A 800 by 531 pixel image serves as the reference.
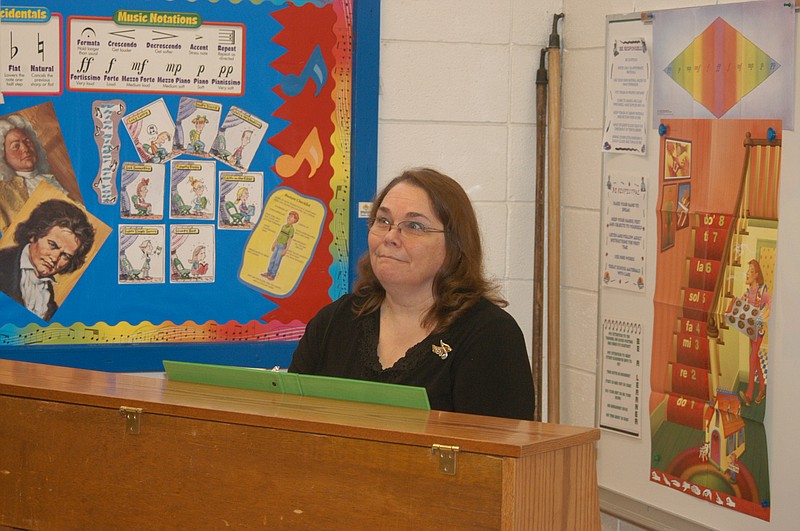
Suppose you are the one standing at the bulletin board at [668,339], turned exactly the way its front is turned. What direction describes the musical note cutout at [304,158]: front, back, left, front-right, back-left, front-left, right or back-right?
front-right

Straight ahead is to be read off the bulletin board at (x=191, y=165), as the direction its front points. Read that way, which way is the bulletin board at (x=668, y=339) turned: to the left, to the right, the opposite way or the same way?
to the right

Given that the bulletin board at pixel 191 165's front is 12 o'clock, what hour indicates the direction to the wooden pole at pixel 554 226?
The wooden pole is roughly at 9 o'clock from the bulletin board.

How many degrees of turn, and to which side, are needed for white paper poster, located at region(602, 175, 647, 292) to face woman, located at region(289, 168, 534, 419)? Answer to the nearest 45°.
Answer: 0° — it already faces them

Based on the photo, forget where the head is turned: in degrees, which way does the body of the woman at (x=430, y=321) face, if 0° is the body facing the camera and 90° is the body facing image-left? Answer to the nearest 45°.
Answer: approximately 45°

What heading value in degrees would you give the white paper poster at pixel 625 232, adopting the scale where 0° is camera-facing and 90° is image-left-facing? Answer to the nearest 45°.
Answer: approximately 45°
